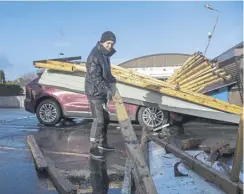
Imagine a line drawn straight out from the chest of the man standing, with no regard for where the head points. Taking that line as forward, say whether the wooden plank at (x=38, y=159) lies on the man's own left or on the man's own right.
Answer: on the man's own right

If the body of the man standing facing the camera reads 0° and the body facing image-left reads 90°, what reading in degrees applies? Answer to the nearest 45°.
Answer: approximately 315°

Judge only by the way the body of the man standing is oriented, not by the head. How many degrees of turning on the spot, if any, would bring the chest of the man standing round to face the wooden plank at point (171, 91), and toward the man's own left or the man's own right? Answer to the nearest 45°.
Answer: approximately 90° to the man's own left

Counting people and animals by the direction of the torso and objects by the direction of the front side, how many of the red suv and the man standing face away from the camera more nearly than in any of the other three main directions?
0
